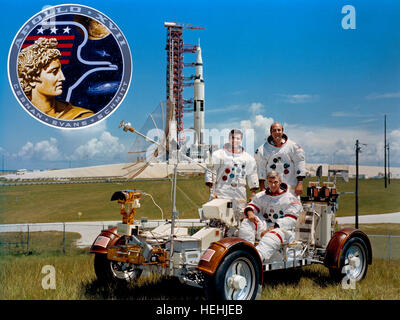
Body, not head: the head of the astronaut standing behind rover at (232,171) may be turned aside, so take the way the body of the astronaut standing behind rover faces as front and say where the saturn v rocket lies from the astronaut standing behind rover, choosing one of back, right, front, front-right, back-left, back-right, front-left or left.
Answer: back

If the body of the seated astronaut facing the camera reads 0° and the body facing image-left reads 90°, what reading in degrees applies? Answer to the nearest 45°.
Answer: approximately 45°

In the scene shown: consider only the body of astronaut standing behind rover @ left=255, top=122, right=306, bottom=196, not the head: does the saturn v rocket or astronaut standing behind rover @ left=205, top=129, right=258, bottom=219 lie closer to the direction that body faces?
the astronaut standing behind rover

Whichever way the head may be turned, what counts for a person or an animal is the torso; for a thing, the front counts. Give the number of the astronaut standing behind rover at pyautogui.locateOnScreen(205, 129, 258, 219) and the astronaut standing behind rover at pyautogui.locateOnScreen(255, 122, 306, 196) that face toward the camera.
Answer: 2

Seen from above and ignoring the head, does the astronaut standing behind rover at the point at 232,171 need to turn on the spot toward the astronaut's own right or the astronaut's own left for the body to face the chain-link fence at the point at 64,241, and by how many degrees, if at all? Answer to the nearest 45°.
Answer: approximately 135° to the astronaut's own right

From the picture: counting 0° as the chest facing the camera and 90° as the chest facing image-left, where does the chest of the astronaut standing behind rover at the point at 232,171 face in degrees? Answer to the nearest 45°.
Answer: approximately 0°
